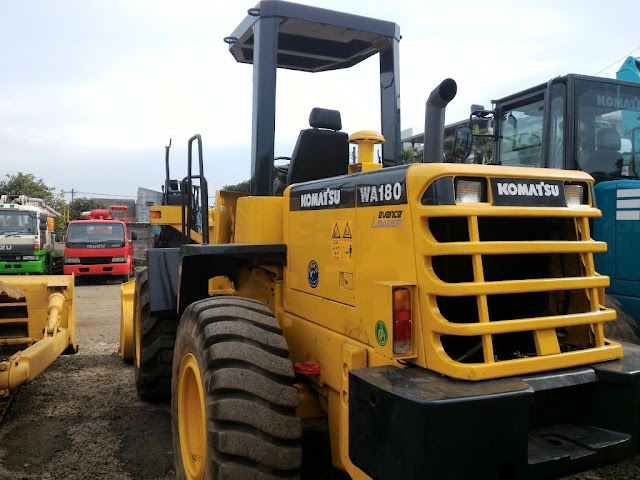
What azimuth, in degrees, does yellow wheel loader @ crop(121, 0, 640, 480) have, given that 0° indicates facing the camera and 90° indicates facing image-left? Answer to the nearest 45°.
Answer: approximately 135°

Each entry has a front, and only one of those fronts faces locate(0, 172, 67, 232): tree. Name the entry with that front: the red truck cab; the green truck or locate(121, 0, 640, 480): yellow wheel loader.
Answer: the yellow wheel loader

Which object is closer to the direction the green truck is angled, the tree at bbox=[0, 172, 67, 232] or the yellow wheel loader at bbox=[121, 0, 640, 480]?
the yellow wheel loader

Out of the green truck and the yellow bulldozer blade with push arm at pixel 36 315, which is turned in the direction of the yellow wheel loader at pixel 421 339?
the green truck

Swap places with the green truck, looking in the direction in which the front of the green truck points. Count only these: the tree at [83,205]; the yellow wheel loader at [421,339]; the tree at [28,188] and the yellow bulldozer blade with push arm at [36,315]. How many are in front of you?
2

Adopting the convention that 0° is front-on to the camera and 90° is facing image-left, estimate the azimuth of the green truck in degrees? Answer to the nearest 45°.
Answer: approximately 0°

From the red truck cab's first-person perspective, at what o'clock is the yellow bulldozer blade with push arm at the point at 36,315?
The yellow bulldozer blade with push arm is roughly at 12 o'clock from the red truck cab.

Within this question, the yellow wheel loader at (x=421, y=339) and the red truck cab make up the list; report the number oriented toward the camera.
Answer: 1

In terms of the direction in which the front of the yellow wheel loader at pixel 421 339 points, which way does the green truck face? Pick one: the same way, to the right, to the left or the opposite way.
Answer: the opposite way

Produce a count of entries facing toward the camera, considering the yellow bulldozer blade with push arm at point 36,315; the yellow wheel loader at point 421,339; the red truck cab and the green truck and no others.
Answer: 2
